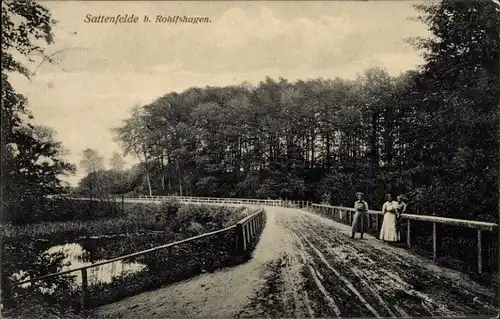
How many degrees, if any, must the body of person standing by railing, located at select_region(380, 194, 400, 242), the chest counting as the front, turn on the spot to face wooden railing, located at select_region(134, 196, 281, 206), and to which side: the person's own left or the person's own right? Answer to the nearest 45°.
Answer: approximately 135° to the person's own right

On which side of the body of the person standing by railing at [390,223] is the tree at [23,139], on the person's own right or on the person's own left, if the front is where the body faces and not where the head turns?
on the person's own right

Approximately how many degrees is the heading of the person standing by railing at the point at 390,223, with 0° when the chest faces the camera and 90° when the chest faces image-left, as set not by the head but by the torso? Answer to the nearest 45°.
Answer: approximately 0°

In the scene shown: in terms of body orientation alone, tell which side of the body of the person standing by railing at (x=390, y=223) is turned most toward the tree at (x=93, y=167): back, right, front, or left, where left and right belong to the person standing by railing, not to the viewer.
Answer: right
